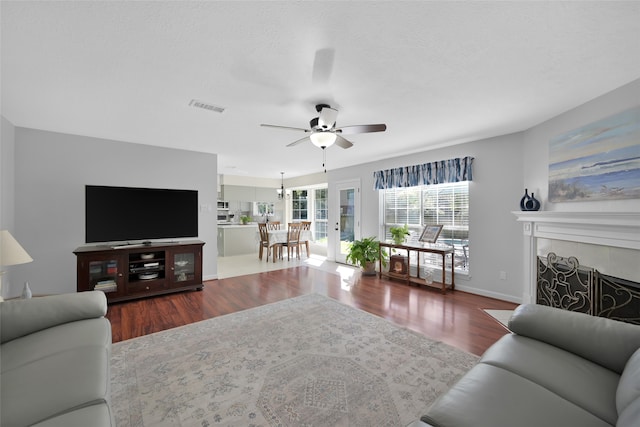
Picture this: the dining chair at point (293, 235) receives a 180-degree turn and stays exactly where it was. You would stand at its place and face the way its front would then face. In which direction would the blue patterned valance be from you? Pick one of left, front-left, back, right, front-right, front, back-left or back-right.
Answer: front

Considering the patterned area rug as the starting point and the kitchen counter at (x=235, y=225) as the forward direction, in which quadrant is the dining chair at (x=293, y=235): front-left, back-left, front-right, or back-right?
front-right

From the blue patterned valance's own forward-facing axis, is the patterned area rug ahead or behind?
ahead

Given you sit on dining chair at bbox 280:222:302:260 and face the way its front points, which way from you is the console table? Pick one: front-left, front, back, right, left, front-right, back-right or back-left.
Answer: back

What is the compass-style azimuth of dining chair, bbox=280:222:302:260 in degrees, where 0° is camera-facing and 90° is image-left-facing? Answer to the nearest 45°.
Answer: approximately 135°

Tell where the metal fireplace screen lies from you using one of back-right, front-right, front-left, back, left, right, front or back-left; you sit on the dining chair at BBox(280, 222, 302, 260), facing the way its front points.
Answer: back

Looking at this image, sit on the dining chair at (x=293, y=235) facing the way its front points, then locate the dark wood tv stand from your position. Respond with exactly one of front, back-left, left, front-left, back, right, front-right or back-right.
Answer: left

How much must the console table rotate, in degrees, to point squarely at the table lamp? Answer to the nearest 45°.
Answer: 0° — it already faces it

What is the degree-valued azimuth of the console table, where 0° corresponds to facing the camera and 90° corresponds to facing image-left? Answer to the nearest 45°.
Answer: approximately 45°

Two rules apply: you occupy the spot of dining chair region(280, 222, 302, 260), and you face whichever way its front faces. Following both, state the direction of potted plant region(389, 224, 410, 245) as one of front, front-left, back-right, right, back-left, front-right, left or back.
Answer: back

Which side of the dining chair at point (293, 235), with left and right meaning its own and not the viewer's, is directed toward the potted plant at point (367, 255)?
back

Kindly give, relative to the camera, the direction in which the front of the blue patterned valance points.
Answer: facing the viewer and to the left of the viewer

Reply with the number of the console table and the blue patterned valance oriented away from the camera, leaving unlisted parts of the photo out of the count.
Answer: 0

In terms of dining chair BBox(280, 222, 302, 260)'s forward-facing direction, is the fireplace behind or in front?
behind
